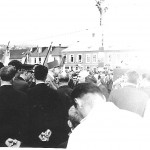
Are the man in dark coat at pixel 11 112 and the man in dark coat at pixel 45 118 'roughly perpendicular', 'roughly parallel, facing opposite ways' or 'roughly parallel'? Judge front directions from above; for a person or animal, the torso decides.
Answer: roughly parallel

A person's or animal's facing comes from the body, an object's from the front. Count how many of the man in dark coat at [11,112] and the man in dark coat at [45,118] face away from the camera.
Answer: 2

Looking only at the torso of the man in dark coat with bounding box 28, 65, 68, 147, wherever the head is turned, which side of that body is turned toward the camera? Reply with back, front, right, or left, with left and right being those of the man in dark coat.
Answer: back

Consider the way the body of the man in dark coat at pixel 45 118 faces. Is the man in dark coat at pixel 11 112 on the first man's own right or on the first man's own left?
on the first man's own left

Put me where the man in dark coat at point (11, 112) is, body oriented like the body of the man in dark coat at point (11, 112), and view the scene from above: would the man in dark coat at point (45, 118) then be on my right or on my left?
on my right

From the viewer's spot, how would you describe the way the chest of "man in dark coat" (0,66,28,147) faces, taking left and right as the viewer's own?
facing away from the viewer
